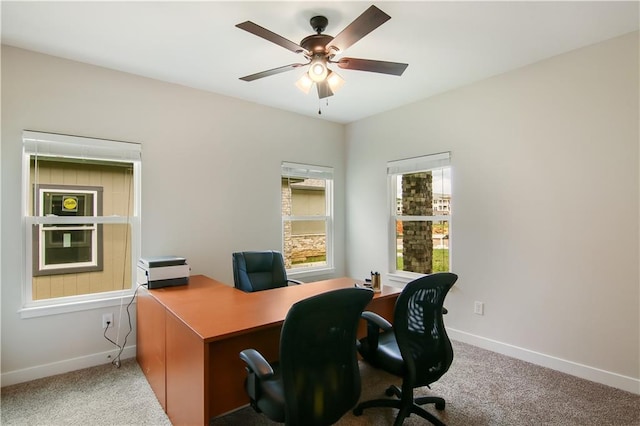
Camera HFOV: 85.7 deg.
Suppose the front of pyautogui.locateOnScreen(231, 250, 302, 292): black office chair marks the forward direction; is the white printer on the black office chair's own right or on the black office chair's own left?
on the black office chair's own right

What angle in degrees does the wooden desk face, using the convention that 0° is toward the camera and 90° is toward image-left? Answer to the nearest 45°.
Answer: approximately 315°

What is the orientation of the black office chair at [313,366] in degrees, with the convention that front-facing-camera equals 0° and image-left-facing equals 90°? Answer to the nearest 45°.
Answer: approximately 135°

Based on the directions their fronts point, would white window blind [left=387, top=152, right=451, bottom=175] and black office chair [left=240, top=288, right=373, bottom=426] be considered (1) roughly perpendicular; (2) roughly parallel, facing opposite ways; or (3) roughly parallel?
roughly perpendicular

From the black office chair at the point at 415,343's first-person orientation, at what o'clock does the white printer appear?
The white printer is roughly at 11 o'clock from the black office chair.

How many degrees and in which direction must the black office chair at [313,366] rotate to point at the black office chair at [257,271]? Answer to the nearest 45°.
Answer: approximately 45° to its right

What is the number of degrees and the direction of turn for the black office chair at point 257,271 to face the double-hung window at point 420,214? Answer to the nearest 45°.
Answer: approximately 45° to its left

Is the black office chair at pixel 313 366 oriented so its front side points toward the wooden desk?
yes

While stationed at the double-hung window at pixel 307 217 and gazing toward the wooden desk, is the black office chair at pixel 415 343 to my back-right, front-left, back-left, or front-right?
front-left

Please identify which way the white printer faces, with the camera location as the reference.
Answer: facing the viewer and to the right of the viewer
